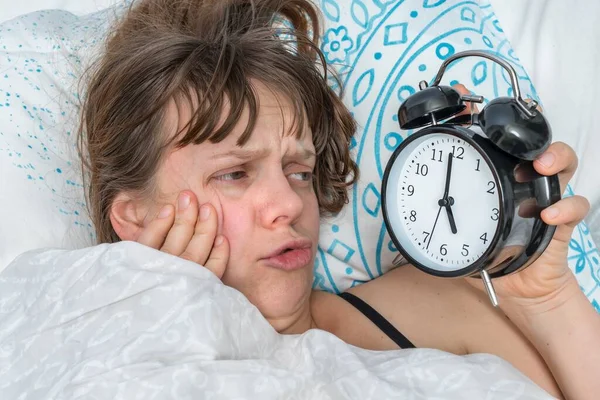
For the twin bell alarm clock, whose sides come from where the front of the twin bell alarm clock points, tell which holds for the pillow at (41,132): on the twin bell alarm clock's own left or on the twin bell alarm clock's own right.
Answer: on the twin bell alarm clock's own right

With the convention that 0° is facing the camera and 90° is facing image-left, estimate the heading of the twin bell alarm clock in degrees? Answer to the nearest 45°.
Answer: approximately 45°

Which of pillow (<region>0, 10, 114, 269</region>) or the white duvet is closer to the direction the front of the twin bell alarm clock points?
the white duvet

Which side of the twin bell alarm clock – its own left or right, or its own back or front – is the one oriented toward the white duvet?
front
